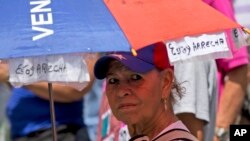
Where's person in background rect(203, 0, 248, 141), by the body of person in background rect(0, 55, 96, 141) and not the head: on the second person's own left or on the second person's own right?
on the second person's own left

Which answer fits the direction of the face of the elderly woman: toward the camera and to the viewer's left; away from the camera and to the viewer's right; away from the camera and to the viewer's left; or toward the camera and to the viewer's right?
toward the camera and to the viewer's left

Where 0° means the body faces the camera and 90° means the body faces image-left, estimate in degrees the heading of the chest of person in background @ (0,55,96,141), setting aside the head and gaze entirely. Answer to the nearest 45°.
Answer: approximately 0°

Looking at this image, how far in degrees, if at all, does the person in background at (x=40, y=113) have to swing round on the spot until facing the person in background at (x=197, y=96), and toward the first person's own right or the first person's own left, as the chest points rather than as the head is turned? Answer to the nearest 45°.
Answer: approximately 45° to the first person's own left
